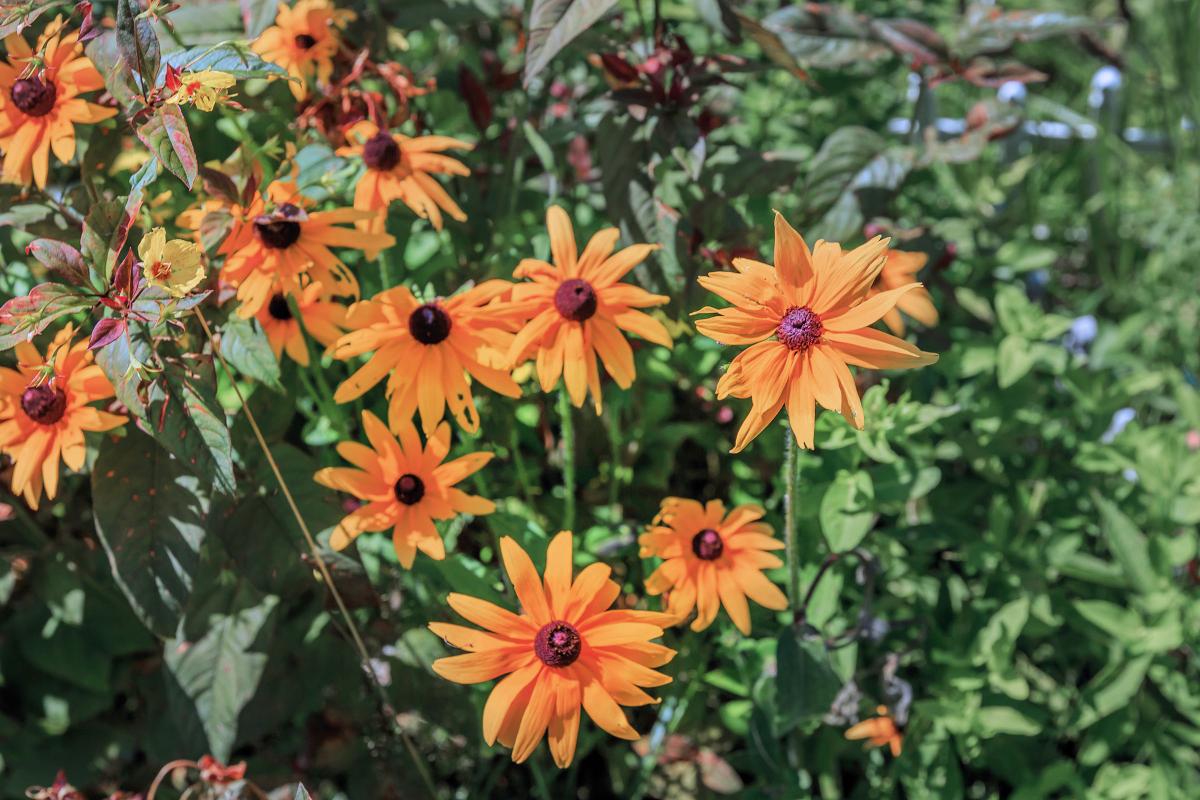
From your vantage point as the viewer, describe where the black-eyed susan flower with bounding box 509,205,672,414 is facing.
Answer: facing the viewer

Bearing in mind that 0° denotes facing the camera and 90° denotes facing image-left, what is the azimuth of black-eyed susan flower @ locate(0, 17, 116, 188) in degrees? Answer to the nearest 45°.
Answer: approximately 0°

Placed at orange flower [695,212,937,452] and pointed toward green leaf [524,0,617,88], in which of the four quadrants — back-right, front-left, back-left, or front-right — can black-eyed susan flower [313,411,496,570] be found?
front-left

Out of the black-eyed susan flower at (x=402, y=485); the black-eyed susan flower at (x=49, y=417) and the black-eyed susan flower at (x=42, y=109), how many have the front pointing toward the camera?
3

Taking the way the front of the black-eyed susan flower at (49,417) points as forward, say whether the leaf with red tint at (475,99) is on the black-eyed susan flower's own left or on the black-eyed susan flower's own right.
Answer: on the black-eyed susan flower's own left

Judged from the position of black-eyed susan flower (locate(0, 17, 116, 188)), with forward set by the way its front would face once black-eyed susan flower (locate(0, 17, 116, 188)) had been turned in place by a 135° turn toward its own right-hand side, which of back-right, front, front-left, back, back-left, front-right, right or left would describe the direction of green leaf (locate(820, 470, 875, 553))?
back

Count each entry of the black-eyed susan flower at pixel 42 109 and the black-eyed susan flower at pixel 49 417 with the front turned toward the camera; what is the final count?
2

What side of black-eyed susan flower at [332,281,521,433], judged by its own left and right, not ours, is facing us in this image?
front
